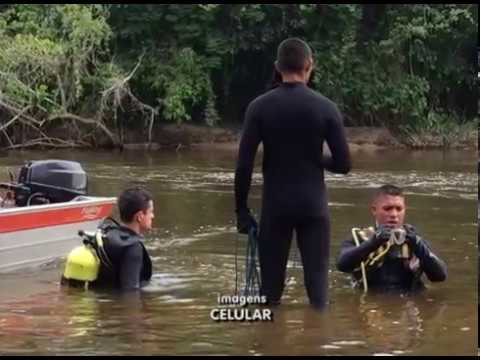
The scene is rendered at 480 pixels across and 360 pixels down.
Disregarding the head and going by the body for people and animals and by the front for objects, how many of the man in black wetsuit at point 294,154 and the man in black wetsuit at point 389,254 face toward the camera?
1

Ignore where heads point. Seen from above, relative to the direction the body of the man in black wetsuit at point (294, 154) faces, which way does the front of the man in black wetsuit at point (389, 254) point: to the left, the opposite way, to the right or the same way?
the opposite way

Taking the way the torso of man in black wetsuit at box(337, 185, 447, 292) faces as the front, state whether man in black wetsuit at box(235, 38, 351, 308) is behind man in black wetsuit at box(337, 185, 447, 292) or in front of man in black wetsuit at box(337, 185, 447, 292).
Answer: in front

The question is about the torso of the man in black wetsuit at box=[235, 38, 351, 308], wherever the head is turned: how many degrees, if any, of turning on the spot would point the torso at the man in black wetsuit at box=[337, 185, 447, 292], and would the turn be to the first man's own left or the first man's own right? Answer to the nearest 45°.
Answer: approximately 45° to the first man's own right

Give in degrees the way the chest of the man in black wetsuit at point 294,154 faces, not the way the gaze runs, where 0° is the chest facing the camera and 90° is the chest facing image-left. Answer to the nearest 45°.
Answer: approximately 180°

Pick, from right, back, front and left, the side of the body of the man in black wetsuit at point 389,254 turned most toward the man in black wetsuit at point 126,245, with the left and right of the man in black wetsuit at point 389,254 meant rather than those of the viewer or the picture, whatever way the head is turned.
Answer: right

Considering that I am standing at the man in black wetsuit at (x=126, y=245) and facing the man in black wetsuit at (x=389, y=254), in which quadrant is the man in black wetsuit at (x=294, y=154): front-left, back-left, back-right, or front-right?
front-right

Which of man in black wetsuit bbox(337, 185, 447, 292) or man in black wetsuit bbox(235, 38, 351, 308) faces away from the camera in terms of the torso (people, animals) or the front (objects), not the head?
man in black wetsuit bbox(235, 38, 351, 308)

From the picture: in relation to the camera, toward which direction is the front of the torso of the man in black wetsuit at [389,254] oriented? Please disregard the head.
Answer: toward the camera

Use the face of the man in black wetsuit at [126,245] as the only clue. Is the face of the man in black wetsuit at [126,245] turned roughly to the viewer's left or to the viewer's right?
to the viewer's right

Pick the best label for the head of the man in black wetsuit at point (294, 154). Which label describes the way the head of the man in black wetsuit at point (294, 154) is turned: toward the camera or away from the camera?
away from the camera
